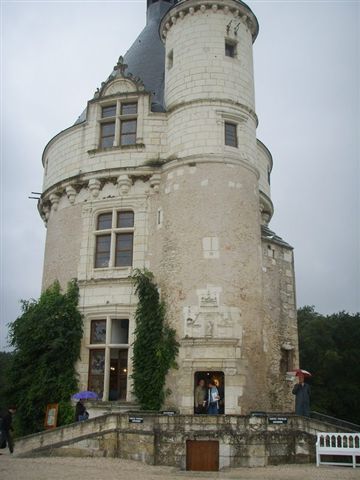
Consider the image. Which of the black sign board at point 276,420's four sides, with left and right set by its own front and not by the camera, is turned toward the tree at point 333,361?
back

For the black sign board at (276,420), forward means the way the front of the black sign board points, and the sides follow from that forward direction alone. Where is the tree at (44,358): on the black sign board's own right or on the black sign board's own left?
on the black sign board's own right

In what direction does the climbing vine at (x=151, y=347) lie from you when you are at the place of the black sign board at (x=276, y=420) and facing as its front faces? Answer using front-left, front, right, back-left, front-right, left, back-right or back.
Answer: back-right

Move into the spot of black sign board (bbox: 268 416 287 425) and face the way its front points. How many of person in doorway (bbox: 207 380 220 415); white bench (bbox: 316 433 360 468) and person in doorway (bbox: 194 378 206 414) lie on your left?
1

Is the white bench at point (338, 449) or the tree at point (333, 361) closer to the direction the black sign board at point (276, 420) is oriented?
the white bench

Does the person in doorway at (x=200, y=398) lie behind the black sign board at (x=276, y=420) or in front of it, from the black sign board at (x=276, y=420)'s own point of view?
behind

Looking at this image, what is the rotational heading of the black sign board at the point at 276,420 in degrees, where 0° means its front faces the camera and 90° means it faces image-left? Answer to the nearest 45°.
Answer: approximately 0°

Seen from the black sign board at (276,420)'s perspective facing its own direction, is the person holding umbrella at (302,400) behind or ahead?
behind

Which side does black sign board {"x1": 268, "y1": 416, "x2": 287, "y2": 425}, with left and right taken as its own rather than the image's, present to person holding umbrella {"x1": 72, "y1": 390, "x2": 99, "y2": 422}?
right

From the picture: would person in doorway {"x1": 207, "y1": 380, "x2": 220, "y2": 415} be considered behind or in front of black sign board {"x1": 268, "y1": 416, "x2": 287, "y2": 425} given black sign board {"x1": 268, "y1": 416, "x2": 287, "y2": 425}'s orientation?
behind
